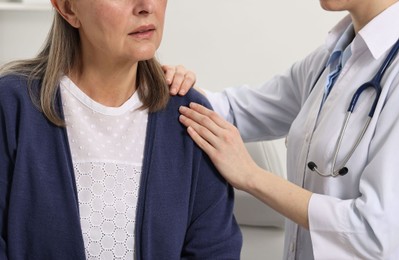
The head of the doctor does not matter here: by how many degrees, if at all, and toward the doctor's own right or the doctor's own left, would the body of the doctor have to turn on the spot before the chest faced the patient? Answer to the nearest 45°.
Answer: approximately 45° to the doctor's own right

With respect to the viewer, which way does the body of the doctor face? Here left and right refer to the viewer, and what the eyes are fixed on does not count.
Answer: facing the viewer and to the left of the viewer
